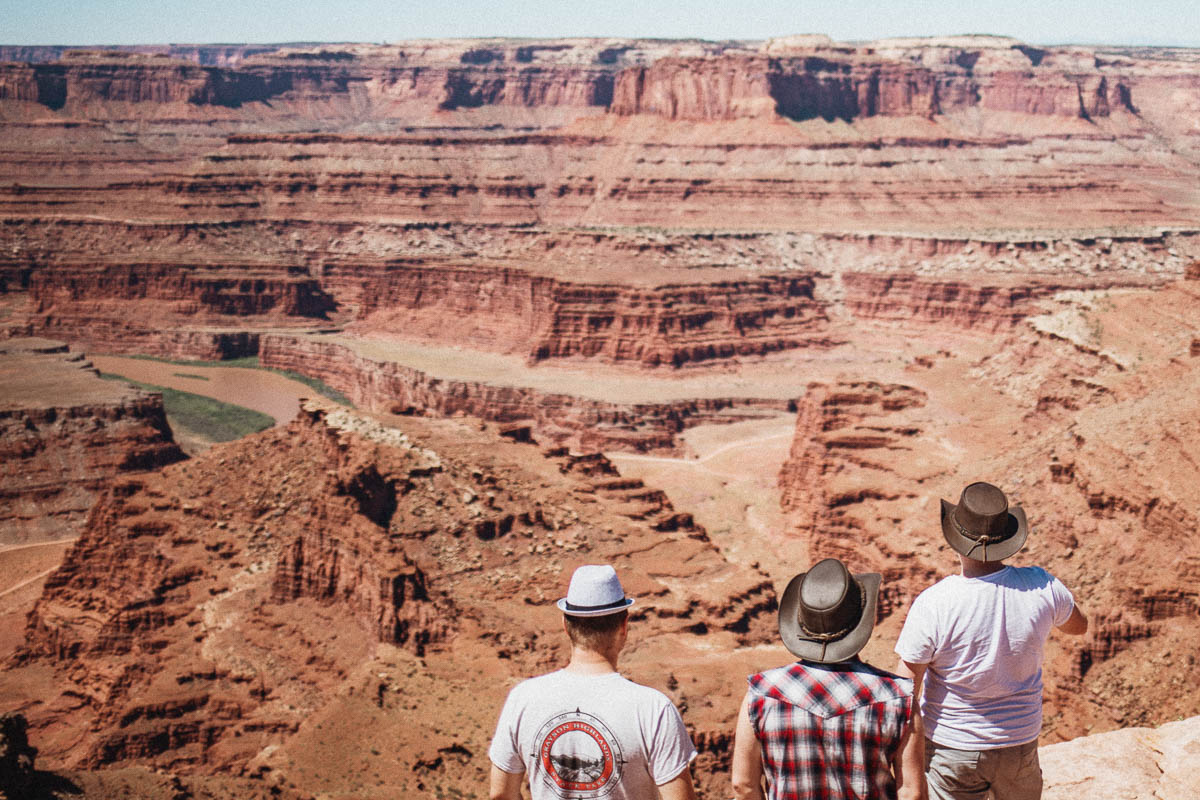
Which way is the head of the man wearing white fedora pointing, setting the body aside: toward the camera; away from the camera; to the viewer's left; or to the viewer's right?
away from the camera

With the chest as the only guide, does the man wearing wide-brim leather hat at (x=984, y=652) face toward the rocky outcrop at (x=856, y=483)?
yes

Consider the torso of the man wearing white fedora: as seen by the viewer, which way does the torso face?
away from the camera

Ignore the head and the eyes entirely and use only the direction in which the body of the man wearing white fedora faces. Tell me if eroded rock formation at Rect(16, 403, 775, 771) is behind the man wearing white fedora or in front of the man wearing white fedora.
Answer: in front

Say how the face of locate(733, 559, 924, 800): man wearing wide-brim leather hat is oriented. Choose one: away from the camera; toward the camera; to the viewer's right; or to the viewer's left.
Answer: away from the camera

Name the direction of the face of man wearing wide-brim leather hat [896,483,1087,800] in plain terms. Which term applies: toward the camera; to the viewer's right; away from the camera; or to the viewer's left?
away from the camera

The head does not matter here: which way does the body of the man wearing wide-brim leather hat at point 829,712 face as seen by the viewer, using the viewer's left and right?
facing away from the viewer

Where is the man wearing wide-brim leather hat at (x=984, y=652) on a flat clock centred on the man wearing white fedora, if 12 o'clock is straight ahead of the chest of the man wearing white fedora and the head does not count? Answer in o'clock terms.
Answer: The man wearing wide-brim leather hat is roughly at 2 o'clock from the man wearing white fedora.

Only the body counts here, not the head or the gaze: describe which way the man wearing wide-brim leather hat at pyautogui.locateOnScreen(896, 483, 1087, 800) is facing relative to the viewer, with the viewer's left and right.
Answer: facing away from the viewer

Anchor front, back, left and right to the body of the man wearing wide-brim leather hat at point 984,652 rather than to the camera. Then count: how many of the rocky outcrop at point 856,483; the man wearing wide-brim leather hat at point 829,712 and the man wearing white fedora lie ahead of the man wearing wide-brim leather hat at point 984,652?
1

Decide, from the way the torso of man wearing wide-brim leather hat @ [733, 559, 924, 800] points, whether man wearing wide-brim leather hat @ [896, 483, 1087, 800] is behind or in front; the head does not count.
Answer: in front
